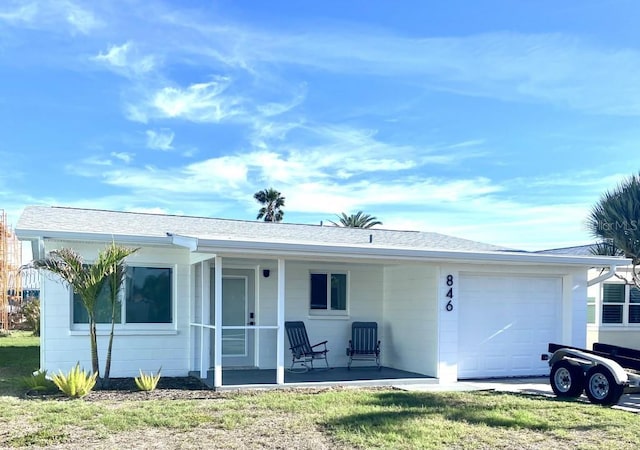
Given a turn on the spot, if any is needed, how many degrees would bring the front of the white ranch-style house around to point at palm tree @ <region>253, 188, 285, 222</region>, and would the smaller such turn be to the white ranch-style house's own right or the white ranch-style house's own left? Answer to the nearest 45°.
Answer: approximately 180°

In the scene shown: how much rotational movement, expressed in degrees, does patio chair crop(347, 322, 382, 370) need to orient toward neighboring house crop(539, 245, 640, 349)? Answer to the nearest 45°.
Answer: approximately 135° to its left

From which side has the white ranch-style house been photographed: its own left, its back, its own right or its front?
front

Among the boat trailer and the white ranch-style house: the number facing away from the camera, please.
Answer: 0

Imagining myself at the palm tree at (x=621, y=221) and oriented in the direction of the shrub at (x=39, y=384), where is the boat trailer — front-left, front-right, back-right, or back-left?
front-left

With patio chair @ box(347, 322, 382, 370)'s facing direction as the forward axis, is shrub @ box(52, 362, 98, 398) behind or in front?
in front

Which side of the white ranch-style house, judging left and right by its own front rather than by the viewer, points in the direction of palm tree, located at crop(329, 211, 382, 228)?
back

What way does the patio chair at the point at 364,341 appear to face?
toward the camera

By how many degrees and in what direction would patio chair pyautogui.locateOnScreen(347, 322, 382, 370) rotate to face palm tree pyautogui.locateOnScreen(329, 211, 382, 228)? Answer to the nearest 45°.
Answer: approximately 180°
